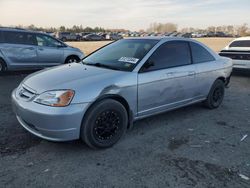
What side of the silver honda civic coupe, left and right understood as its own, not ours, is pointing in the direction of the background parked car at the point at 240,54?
back

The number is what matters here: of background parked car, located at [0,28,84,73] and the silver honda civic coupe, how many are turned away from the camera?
0

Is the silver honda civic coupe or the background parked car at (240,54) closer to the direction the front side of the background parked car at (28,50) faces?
the background parked car

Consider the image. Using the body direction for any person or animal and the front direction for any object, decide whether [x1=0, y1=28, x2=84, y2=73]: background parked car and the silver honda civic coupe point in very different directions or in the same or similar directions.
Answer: very different directions

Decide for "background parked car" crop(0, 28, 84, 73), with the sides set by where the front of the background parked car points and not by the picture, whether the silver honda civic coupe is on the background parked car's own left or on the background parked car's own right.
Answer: on the background parked car's own right

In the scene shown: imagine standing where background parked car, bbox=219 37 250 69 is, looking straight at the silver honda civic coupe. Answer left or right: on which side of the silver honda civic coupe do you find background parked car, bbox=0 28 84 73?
right

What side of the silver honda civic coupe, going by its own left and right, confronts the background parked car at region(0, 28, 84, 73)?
right

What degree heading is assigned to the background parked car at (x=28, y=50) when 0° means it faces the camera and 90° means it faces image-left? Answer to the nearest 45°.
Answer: approximately 270°

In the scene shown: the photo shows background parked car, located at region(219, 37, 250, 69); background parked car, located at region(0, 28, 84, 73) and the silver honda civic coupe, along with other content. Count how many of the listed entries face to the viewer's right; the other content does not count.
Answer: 1

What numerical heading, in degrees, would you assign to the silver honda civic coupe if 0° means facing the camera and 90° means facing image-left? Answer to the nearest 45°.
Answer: approximately 45°
